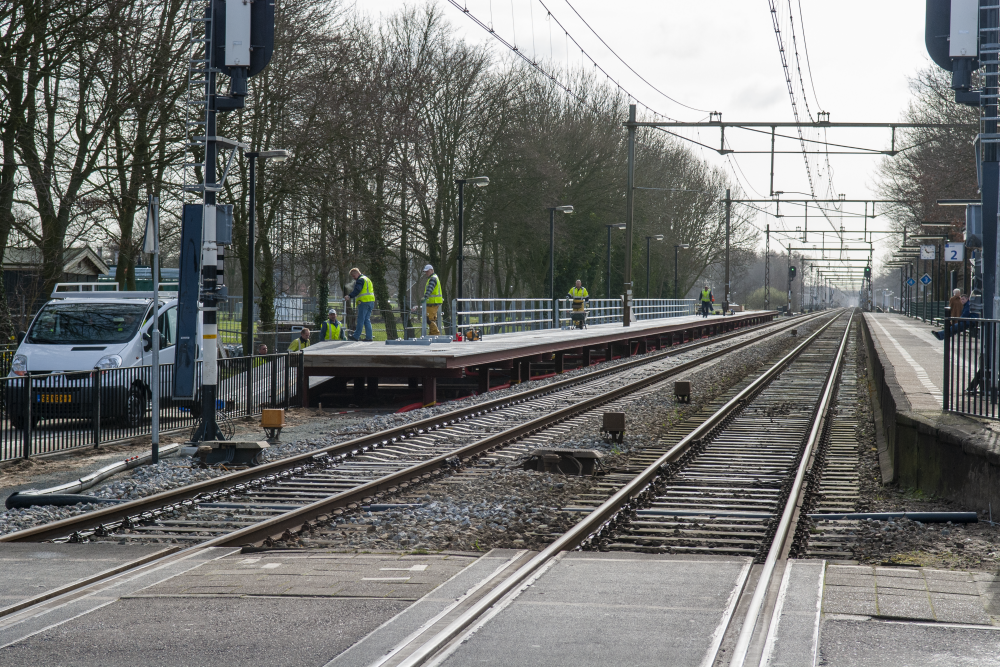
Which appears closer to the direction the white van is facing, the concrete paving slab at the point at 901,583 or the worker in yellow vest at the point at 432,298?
the concrete paving slab

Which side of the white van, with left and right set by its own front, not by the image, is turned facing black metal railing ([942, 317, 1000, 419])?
left

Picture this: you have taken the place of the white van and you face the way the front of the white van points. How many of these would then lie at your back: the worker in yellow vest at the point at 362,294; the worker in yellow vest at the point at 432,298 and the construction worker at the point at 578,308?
3

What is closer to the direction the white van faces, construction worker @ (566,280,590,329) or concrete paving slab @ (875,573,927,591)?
the concrete paving slab

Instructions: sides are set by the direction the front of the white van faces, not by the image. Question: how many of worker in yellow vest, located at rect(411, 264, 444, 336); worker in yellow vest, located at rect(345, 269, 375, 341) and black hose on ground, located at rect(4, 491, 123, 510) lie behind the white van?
2

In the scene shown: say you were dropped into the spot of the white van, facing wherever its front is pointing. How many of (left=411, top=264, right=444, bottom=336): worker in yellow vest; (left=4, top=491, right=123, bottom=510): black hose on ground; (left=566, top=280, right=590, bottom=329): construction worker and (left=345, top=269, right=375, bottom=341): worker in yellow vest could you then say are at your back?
3

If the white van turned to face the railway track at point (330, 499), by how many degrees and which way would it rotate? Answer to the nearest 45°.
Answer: approximately 45° to its left

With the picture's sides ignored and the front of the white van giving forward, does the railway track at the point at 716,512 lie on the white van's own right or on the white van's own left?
on the white van's own left

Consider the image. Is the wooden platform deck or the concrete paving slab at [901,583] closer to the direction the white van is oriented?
the concrete paving slab

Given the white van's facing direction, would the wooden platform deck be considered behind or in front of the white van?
behind

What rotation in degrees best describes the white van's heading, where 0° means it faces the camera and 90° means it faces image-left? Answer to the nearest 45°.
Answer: approximately 45°

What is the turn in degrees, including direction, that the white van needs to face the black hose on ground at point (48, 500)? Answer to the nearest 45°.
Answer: approximately 45° to its left

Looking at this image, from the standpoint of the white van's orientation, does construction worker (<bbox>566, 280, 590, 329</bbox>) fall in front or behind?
behind

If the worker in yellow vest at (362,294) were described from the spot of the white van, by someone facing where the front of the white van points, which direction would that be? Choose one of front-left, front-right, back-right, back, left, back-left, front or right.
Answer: back

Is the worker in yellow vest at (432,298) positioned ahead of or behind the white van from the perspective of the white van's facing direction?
behind

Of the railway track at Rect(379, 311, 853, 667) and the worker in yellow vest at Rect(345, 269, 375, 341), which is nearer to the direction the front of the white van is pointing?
the railway track

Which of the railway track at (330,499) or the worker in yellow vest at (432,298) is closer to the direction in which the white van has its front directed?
the railway track

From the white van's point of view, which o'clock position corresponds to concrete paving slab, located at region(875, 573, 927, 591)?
The concrete paving slab is roughly at 10 o'clock from the white van.
